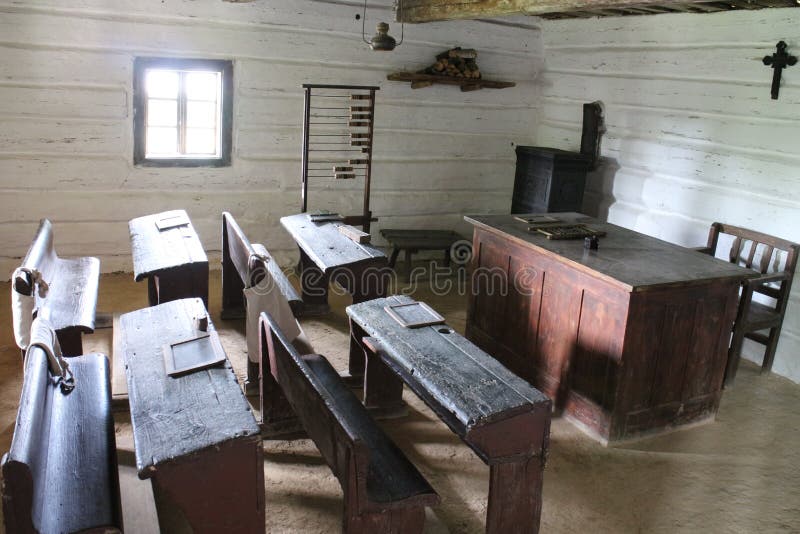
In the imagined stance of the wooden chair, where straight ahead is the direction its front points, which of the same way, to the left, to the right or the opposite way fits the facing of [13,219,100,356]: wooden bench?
the opposite way

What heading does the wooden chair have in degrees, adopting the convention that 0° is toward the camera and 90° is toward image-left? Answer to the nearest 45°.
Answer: approximately 45°

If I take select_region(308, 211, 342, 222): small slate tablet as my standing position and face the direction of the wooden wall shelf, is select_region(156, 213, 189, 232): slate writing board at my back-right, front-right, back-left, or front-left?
back-left

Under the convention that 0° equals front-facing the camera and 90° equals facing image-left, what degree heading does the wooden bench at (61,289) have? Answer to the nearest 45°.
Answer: approximately 270°

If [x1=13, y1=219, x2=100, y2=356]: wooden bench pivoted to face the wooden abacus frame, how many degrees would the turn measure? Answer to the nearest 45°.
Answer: approximately 45° to its left

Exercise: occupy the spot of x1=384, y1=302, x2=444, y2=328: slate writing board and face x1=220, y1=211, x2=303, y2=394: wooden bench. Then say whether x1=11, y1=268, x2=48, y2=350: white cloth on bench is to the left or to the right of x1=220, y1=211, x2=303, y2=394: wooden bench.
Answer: left
